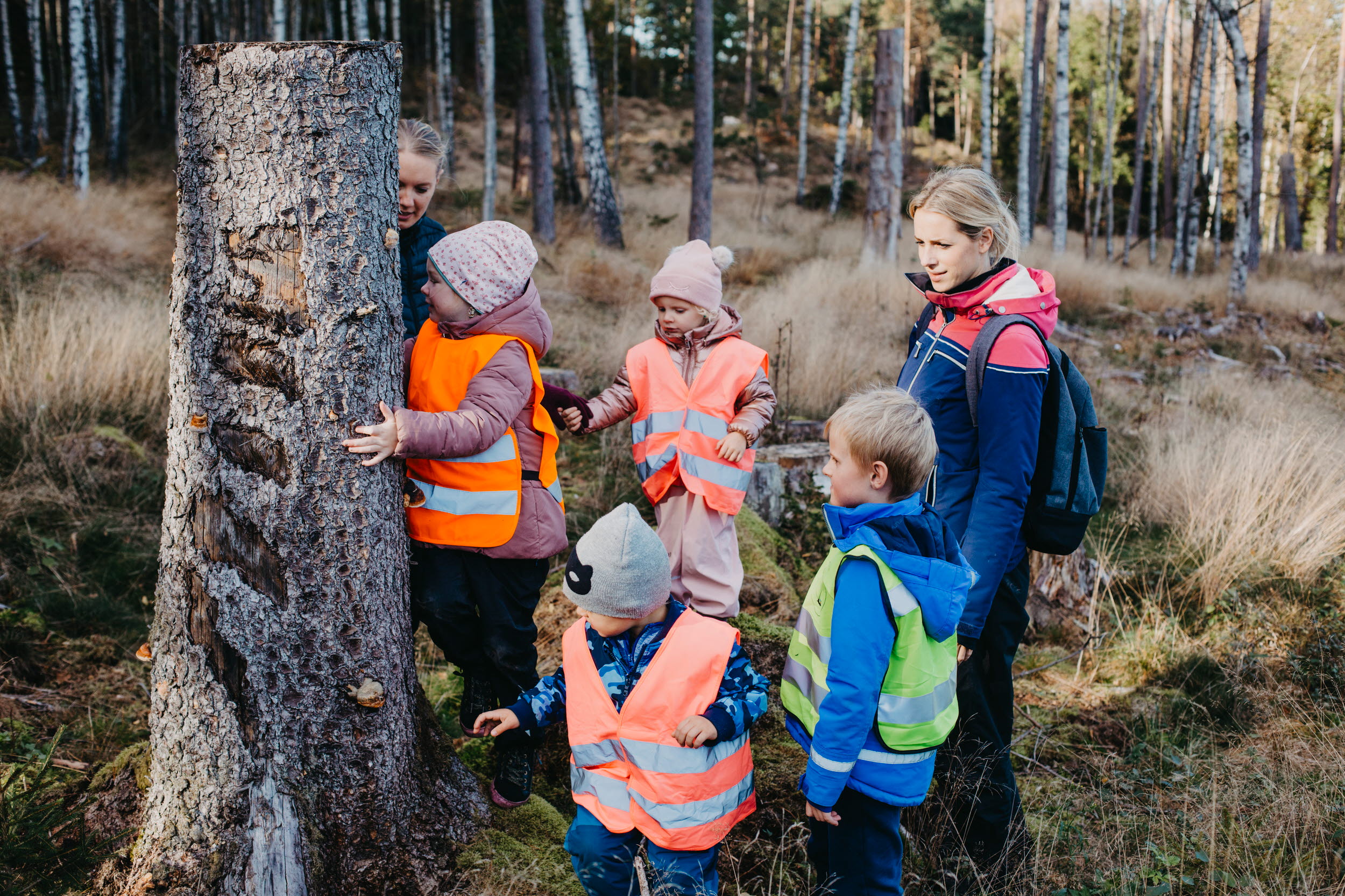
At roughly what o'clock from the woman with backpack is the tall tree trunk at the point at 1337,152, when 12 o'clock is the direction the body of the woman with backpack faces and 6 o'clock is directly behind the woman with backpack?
The tall tree trunk is roughly at 5 o'clock from the woman with backpack.

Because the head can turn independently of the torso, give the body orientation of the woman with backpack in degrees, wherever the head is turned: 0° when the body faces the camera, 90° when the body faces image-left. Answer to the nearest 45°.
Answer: approximately 45°

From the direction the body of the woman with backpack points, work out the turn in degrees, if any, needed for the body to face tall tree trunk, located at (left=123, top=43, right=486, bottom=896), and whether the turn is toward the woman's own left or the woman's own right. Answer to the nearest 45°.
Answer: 0° — they already face it

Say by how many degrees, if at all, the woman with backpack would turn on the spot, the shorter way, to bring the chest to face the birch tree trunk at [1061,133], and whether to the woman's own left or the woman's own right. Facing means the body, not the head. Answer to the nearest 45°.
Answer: approximately 135° to the woman's own right

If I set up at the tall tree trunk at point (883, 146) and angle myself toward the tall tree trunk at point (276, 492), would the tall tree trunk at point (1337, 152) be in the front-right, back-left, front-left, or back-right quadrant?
back-left

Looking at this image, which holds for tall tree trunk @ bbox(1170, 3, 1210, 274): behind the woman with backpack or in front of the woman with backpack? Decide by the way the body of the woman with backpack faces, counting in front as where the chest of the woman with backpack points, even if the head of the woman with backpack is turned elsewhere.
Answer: behind

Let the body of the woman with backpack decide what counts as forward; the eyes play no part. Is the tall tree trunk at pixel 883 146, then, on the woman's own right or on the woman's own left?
on the woman's own right
